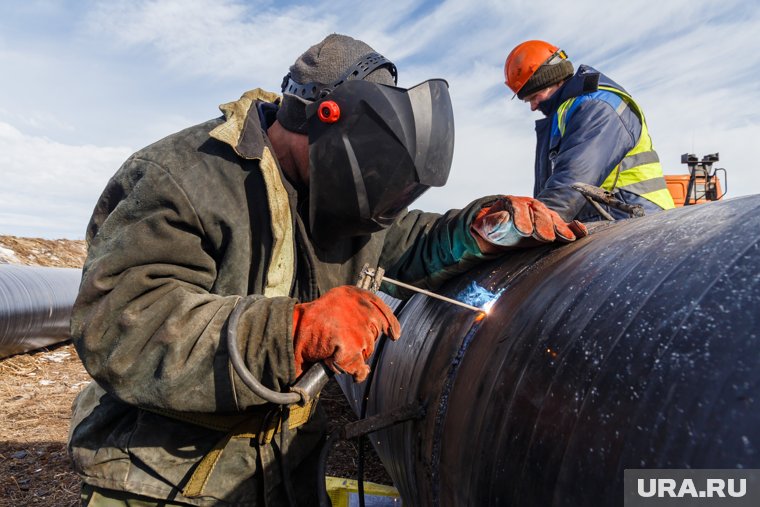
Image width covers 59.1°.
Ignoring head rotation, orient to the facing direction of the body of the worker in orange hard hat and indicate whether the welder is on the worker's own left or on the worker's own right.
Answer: on the worker's own left

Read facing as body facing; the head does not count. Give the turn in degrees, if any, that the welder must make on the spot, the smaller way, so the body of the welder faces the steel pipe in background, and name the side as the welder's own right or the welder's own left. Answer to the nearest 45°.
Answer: approximately 180°

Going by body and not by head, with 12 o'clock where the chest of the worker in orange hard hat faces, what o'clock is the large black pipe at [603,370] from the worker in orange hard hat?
The large black pipe is roughly at 9 o'clock from the worker in orange hard hat.

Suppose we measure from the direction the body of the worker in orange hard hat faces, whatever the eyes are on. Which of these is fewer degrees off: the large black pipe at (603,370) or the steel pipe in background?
the steel pipe in background

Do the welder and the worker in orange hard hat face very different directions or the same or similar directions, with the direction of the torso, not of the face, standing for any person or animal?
very different directions

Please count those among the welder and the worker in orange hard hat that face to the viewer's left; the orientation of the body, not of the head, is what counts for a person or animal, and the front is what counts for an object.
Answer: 1

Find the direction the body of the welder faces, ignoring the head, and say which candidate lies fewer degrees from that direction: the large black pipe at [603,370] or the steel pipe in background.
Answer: the large black pipe

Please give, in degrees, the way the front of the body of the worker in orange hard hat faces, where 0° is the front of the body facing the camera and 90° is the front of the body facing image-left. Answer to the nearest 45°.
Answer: approximately 90°

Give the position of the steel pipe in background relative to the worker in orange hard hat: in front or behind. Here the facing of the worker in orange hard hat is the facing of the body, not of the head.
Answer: in front

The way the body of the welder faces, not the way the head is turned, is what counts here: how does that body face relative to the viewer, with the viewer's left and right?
facing the viewer and to the right of the viewer

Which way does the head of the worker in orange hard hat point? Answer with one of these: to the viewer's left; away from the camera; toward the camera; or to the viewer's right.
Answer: to the viewer's left

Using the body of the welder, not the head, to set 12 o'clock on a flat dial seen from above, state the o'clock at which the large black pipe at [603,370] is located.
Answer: The large black pipe is roughly at 12 o'clock from the welder.

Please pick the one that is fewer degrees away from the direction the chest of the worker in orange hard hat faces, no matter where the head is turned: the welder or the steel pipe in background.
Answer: the steel pipe in background
